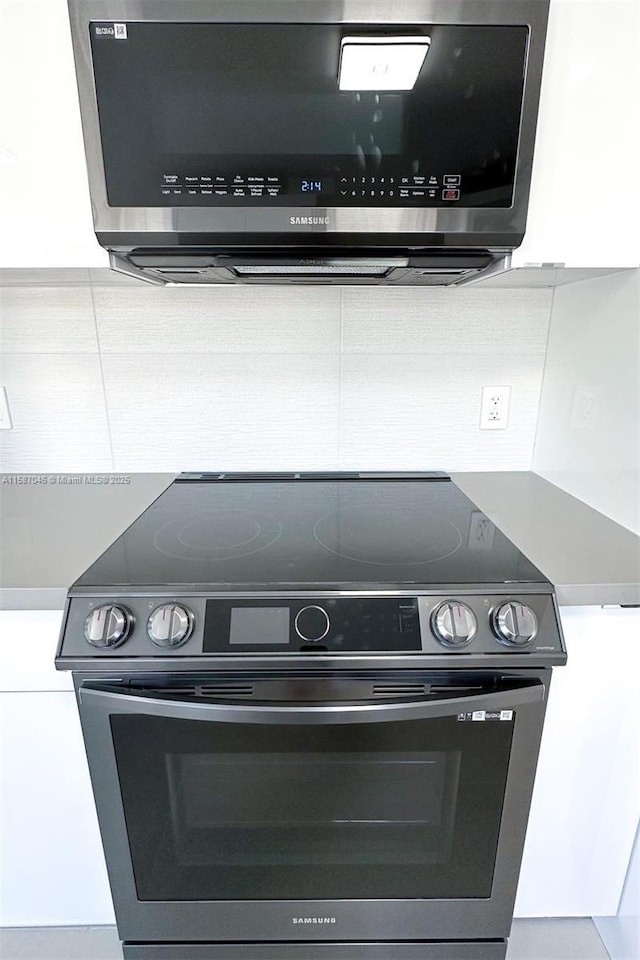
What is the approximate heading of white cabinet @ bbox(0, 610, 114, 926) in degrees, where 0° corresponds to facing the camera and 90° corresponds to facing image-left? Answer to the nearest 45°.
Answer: approximately 0°

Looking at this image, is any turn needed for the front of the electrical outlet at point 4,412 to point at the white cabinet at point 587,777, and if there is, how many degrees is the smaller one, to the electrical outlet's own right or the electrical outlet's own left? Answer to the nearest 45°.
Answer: approximately 45° to the electrical outlet's own left

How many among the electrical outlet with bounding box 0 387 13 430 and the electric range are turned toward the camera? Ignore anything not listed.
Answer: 2

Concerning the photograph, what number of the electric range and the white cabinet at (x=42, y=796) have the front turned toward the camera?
2
